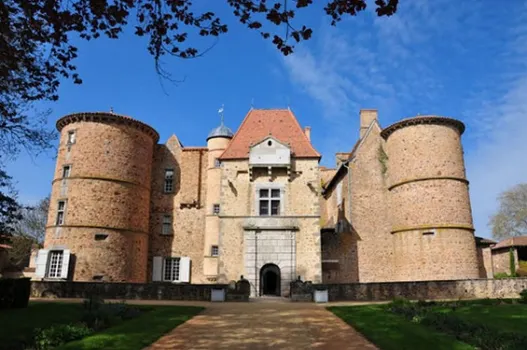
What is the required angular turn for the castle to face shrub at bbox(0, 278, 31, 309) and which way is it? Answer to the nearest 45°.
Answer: approximately 45° to its right

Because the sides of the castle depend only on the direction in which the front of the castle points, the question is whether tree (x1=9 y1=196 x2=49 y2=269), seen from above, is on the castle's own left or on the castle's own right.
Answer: on the castle's own right

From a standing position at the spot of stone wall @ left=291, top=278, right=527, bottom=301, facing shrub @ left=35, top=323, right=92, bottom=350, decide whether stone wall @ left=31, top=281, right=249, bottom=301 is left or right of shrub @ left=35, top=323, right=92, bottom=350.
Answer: right

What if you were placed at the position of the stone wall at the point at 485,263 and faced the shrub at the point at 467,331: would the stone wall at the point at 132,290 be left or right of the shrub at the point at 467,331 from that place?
right

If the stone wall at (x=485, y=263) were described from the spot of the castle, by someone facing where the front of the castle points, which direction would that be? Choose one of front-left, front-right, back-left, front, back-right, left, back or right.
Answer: left

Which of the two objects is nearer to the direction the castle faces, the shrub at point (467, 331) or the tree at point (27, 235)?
the shrub

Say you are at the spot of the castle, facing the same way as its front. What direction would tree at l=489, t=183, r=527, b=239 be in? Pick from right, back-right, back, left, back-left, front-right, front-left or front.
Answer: back-left

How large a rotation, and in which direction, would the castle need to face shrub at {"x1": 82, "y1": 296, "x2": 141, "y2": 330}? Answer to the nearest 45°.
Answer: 0° — it already faces it

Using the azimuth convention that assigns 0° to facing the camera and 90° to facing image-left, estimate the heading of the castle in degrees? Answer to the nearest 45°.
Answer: approximately 0°
